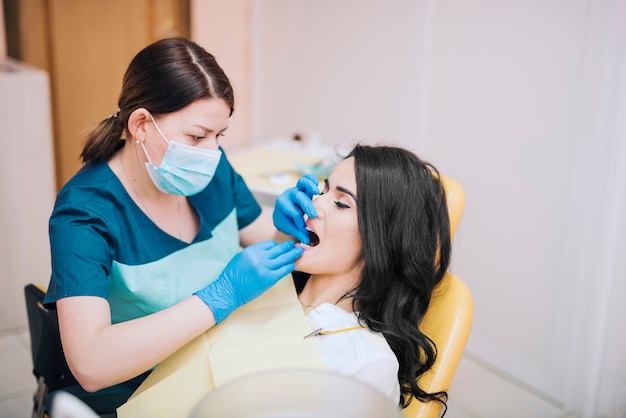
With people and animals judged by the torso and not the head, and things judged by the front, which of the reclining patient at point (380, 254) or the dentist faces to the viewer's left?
the reclining patient

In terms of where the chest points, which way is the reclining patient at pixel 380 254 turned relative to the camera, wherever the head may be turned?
to the viewer's left

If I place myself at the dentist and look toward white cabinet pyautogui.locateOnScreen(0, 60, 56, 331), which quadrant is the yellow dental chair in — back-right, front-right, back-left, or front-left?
back-right

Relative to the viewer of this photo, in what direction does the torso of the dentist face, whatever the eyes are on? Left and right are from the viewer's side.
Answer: facing the viewer and to the right of the viewer

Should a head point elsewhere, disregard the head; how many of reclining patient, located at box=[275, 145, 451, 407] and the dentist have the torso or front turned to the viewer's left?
1
